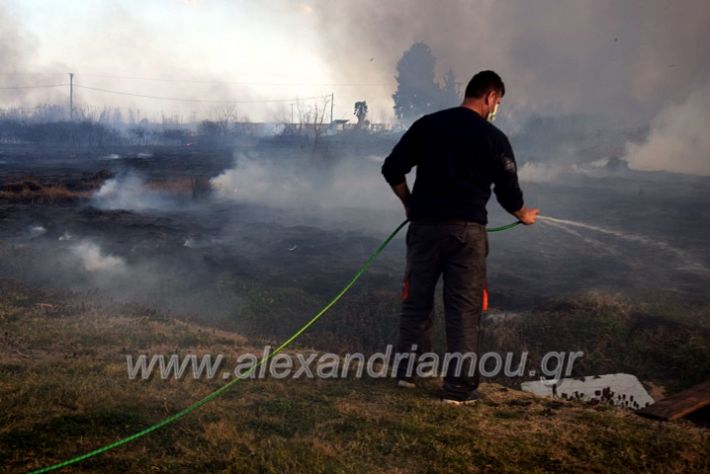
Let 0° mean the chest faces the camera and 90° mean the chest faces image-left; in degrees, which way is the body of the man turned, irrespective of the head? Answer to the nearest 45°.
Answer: approximately 225°

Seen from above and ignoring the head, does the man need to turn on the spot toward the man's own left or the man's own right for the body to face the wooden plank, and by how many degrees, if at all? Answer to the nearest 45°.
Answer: approximately 45° to the man's own right
